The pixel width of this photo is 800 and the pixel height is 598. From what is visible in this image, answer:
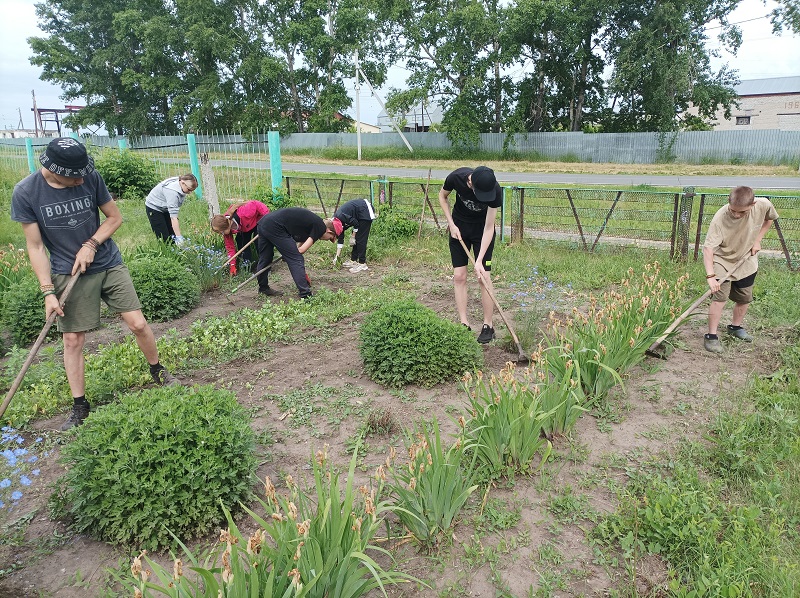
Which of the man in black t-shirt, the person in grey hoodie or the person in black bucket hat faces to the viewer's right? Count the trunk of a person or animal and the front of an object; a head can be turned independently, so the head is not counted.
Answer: the person in grey hoodie

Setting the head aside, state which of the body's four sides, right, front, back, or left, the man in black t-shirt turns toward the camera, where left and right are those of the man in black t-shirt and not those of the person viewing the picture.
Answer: front

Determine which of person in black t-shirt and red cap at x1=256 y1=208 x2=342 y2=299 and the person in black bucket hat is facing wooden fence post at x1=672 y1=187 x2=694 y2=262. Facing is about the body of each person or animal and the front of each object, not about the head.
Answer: the person in black t-shirt and red cap

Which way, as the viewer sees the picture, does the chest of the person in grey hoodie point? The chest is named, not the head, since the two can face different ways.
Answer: to the viewer's right

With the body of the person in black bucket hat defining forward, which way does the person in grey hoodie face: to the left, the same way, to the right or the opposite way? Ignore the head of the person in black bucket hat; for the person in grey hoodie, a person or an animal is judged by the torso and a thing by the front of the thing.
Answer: to the left

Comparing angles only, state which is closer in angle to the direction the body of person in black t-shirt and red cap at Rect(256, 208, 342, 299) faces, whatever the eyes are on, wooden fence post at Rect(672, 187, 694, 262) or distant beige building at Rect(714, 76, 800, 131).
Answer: the wooden fence post

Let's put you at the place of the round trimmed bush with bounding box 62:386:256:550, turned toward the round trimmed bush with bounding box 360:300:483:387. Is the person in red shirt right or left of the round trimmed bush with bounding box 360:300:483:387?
left

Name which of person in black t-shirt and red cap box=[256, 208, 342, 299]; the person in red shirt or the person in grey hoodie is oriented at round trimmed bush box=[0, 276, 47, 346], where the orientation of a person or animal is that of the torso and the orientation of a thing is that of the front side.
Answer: the person in red shirt

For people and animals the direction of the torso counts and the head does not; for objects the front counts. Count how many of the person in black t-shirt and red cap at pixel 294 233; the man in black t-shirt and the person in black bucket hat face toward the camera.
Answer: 2

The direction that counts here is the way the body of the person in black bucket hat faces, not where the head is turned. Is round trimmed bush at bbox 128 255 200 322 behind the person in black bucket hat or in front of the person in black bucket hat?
behind

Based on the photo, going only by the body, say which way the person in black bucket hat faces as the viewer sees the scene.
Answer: toward the camera

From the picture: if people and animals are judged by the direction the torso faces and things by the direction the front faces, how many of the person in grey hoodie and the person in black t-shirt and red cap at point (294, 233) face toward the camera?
0

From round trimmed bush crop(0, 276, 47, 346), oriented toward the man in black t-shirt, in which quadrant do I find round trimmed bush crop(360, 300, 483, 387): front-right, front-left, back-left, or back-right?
front-right

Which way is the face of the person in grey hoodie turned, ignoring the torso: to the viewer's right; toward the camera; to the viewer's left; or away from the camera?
to the viewer's right

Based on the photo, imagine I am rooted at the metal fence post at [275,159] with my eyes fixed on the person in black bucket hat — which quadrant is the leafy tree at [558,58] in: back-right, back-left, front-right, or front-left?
back-left
